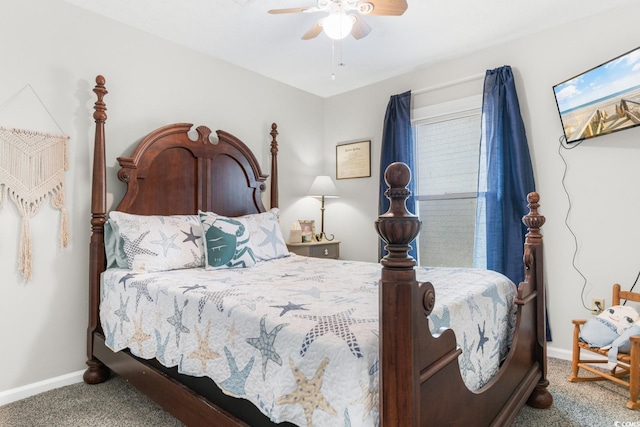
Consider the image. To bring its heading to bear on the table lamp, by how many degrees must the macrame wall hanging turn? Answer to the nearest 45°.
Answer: approximately 45° to its left

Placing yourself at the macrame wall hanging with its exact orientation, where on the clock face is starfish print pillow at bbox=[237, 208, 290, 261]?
The starfish print pillow is roughly at 11 o'clock from the macrame wall hanging.

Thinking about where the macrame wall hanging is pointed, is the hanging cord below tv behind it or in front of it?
in front

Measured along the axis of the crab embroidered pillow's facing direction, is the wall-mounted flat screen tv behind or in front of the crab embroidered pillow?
in front

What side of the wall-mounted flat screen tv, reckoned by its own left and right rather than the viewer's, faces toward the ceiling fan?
front

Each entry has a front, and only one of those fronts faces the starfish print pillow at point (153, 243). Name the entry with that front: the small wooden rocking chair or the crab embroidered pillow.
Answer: the small wooden rocking chair

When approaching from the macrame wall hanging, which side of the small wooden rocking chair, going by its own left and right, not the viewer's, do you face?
front

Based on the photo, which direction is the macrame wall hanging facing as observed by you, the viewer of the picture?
facing the viewer and to the right of the viewer

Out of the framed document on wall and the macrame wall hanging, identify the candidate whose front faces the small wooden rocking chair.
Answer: the macrame wall hanging

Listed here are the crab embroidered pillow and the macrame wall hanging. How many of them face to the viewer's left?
0
